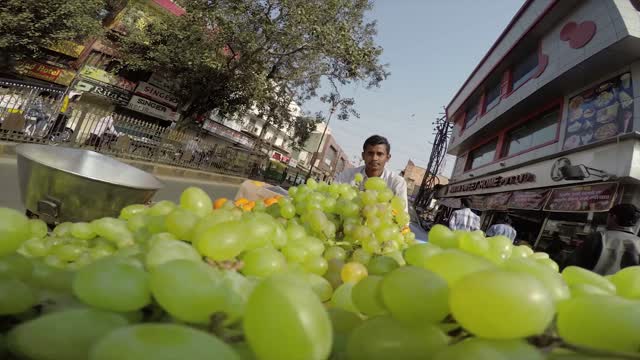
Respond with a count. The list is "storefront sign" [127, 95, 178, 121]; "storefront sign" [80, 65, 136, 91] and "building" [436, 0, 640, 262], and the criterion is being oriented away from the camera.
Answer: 0

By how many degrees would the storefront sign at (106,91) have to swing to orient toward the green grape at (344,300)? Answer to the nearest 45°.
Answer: approximately 45° to its right

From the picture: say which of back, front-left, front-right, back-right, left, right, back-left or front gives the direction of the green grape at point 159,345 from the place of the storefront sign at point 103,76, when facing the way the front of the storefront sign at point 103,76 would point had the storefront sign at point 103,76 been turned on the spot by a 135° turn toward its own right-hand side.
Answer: left

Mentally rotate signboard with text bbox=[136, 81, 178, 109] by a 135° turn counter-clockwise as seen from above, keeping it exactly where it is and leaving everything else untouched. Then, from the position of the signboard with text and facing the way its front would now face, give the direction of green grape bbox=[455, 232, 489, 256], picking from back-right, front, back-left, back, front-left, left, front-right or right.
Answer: back

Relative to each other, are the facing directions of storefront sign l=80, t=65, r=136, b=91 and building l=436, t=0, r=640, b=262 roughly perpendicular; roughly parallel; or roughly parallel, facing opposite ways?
roughly parallel, facing opposite ways

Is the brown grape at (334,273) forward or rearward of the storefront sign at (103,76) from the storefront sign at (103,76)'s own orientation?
forward

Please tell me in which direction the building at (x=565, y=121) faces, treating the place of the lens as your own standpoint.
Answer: facing the viewer and to the left of the viewer

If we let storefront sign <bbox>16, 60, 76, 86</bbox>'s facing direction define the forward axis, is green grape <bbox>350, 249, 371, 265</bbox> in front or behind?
in front

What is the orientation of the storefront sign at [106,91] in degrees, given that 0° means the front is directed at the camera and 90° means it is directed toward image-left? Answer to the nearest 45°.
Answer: approximately 315°

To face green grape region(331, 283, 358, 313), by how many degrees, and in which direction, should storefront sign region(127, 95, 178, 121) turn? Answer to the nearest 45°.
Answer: approximately 45° to its right

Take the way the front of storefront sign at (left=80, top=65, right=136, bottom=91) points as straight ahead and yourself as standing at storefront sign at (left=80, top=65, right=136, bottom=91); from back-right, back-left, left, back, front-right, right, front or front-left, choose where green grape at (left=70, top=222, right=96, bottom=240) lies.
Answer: front-right

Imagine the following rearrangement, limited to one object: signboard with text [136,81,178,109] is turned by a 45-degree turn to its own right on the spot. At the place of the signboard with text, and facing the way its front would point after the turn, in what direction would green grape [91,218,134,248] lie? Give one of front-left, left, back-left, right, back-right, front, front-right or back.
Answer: front

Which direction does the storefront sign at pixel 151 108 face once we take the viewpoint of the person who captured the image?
facing the viewer and to the right of the viewer
